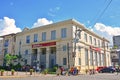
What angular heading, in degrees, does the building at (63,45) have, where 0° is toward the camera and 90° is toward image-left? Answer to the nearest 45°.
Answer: approximately 45°
